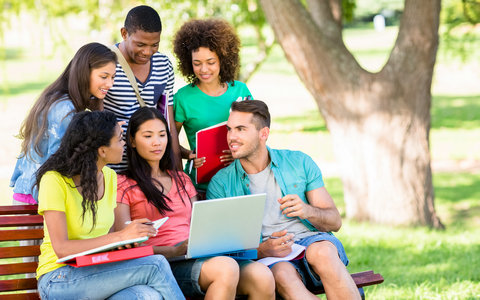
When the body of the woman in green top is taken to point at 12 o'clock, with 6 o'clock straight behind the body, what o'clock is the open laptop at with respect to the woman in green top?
The open laptop is roughly at 12 o'clock from the woman in green top.

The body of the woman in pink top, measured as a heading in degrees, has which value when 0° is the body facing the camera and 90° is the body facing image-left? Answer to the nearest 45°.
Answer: approximately 315°

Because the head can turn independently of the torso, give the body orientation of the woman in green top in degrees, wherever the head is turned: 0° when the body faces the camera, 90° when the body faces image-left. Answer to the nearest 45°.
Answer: approximately 0°
